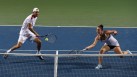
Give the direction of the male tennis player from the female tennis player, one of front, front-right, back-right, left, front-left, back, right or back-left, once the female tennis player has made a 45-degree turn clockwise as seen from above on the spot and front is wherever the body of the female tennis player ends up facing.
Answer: front
